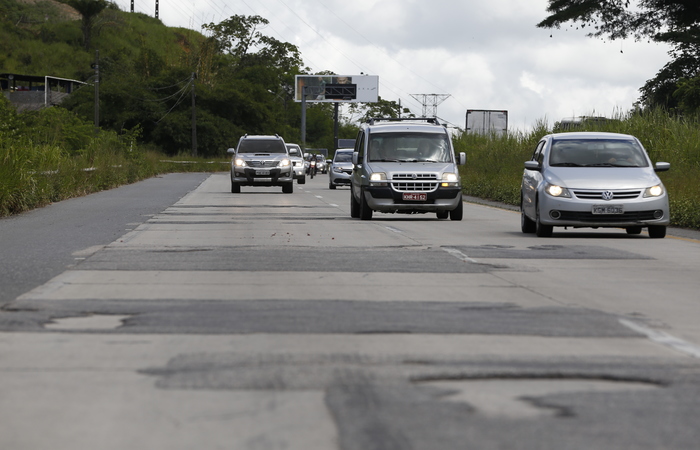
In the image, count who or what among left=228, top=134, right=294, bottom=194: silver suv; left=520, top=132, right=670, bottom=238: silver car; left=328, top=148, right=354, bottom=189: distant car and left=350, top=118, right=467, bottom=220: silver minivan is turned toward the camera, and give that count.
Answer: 4

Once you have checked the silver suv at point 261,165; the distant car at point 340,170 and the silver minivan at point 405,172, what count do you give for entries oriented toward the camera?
3

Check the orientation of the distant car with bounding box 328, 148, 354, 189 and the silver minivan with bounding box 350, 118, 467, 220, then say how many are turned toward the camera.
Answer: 2

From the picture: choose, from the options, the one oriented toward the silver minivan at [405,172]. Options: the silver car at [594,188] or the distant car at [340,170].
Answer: the distant car

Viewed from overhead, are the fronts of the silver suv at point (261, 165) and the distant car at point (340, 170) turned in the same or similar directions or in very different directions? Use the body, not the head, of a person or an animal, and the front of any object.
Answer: same or similar directions

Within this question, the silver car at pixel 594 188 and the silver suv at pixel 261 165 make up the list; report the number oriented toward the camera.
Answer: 2

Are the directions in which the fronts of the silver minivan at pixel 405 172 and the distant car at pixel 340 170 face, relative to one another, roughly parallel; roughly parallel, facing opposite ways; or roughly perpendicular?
roughly parallel

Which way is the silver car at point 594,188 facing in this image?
toward the camera

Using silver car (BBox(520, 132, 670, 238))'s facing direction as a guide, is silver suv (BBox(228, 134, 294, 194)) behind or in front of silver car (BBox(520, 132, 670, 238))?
behind

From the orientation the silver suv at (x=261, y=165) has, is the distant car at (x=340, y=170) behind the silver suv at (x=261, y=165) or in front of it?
behind

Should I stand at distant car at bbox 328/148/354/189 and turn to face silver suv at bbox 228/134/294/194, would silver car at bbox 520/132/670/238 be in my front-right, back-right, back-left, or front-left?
front-left

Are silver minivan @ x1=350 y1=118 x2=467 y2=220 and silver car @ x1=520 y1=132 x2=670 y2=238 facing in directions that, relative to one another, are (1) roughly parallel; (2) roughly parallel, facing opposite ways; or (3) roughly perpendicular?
roughly parallel

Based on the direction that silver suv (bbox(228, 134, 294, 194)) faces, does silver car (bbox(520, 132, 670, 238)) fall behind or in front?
in front

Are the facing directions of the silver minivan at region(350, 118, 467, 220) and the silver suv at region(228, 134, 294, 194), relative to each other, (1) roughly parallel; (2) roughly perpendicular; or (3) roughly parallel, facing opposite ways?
roughly parallel

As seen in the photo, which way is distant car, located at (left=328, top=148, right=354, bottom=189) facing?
toward the camera

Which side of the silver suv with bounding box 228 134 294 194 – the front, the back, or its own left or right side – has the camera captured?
front
